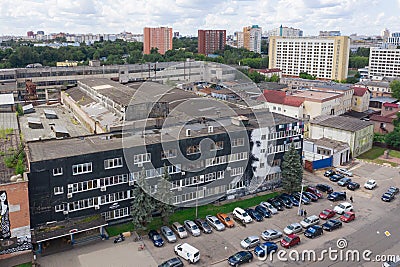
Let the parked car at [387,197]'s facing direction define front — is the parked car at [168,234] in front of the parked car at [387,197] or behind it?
in front
